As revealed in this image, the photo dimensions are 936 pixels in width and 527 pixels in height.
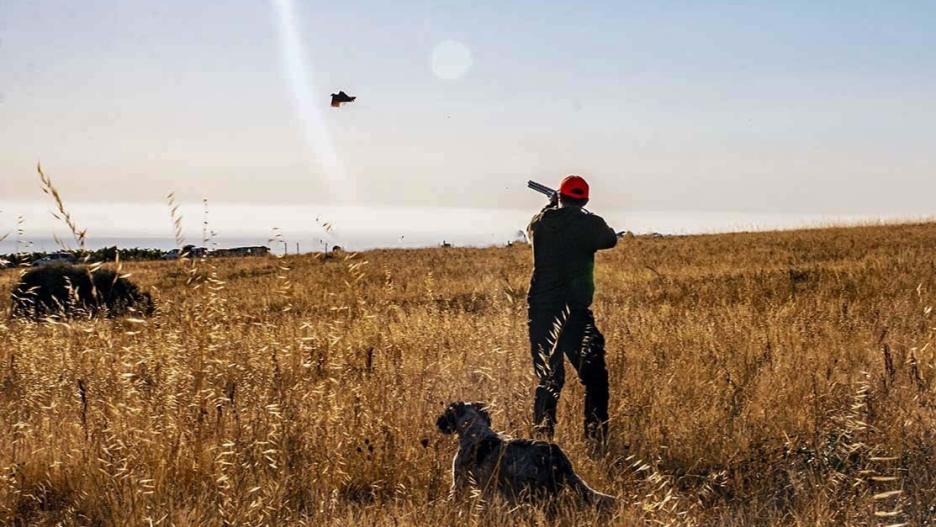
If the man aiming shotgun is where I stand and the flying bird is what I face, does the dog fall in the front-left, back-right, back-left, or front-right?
back-left

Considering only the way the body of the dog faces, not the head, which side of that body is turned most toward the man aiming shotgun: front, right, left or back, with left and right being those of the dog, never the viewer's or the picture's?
right

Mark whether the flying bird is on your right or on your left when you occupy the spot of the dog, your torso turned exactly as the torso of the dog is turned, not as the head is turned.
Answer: on your right

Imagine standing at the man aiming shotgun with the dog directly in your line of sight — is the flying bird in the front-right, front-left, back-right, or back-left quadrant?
back-right

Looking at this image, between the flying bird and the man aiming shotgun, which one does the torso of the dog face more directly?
the flying bird

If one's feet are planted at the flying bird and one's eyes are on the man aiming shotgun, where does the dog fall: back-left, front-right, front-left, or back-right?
front-right

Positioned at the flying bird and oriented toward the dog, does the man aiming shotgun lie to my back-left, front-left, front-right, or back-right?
front-left

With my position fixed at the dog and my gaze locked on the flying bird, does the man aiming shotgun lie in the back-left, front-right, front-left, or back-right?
front-right

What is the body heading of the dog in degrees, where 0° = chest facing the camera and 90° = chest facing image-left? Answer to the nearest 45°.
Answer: approximately 90°

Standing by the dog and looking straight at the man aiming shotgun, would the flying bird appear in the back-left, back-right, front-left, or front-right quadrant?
front-left
